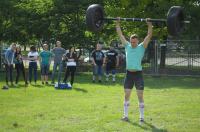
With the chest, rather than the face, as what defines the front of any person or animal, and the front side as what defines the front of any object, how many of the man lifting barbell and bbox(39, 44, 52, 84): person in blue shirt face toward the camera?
2

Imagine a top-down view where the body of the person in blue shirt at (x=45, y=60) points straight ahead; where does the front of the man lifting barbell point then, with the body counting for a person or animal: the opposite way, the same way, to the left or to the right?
the same way

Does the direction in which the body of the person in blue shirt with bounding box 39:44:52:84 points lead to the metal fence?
no

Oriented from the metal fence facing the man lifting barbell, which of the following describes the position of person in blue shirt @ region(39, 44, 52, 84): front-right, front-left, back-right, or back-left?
front-right

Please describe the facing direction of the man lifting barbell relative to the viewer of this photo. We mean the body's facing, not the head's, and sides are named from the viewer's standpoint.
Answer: facing the viewer

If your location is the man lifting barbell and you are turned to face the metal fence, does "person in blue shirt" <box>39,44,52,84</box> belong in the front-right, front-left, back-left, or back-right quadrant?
front-left

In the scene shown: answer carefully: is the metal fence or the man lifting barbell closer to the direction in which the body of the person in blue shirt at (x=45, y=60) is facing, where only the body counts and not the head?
the man lifting barbell

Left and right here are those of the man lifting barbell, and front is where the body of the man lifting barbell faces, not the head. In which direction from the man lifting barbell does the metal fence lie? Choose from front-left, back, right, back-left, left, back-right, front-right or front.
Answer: back

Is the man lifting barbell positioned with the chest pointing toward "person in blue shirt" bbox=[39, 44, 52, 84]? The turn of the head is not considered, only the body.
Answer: no

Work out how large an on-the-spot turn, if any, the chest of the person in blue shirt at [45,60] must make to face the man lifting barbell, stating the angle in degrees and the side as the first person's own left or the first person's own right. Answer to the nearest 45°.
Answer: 0° — they already face them
